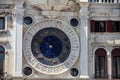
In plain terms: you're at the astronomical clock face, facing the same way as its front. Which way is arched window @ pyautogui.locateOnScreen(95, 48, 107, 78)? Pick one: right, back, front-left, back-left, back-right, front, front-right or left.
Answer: left

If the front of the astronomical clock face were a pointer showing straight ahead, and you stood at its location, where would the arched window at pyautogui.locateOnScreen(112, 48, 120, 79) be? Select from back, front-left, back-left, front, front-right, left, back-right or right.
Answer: left

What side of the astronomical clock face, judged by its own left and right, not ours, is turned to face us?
front
